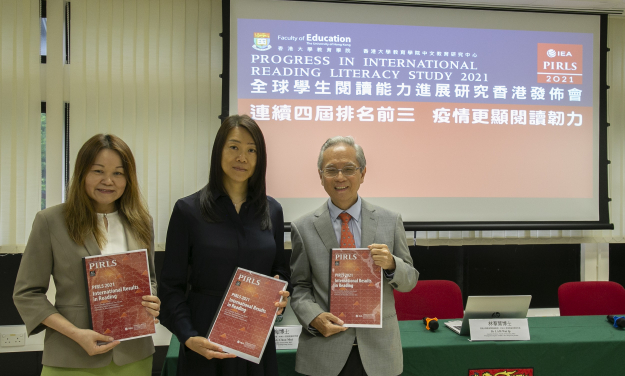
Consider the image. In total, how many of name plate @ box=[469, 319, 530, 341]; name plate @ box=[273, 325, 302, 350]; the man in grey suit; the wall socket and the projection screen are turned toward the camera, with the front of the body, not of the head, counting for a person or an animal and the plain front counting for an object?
5

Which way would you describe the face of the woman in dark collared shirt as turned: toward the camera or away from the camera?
toward the camera

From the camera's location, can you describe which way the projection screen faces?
facing the viewer

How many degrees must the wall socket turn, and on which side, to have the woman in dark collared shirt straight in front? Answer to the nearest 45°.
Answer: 0° — it already faces them

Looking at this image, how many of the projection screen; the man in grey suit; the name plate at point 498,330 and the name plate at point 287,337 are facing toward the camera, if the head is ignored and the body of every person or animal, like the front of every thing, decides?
4

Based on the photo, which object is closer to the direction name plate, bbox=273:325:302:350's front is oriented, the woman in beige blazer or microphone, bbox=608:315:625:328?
the woman in beige blazer

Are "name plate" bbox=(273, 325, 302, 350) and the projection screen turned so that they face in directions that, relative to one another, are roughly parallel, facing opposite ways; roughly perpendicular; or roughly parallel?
roughly parallel

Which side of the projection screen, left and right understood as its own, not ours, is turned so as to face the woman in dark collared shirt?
front

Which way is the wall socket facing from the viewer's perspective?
toward the camera

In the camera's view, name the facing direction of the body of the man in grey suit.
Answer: toward the camera

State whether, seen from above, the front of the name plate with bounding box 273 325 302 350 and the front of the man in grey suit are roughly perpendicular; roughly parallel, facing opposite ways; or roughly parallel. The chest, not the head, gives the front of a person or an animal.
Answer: roughly parallel
